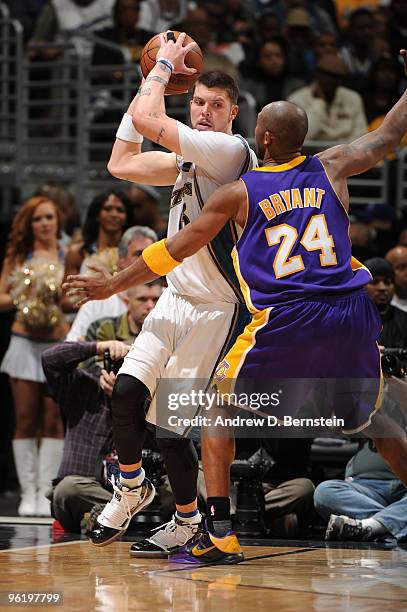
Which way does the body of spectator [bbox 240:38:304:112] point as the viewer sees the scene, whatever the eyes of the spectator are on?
toward the camera

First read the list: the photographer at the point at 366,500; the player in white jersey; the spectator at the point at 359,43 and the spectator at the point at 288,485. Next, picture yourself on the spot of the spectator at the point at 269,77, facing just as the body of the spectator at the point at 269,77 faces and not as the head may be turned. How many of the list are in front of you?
3

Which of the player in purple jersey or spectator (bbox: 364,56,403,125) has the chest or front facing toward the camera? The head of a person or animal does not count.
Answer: the spectator

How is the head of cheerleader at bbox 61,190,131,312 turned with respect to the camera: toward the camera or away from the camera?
toward the camera

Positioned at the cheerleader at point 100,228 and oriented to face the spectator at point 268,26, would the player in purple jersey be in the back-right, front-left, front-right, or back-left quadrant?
back-right

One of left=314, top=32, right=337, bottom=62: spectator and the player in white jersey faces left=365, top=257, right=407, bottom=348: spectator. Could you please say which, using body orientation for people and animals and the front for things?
left=314, top=32, right=337, bottom=62: spectator

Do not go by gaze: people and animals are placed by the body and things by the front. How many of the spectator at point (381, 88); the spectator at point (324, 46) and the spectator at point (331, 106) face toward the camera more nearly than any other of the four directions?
3

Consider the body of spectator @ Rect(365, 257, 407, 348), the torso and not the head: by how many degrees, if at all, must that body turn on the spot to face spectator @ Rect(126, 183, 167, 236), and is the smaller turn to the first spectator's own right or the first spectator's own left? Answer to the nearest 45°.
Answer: approximately 135° to the first spectator's own right

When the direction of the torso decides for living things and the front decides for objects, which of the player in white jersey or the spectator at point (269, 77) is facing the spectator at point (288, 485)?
the spectator at point (269, 77)

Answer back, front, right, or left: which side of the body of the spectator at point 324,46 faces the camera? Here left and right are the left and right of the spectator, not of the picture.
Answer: front

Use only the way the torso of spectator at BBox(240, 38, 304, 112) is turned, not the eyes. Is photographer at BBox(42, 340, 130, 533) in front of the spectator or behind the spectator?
in front

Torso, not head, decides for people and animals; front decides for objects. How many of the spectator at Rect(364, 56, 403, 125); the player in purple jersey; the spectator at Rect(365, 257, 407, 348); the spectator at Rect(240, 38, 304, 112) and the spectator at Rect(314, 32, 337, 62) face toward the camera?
4

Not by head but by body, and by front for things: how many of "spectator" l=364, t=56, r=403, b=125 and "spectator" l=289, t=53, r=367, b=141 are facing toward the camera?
2

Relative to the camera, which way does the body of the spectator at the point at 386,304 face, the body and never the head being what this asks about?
toward the camera

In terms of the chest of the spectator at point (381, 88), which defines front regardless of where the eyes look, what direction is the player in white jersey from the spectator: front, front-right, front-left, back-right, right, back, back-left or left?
front

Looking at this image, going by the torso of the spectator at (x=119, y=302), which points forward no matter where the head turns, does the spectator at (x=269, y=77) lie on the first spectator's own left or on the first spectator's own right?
on the first spectator's own left

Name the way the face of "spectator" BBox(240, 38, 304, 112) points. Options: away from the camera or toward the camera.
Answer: toward the camera

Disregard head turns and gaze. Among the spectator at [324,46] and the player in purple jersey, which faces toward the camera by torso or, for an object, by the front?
the spectator

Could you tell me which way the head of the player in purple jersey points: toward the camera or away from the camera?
away from the camera

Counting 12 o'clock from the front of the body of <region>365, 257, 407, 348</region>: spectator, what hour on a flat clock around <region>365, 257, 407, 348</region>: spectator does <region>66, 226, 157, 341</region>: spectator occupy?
<region>66, 226, 157, 341</region>: spectator is roughly at 3 o'clock from <region>365, 257, 407, 348</region>: spectator.
